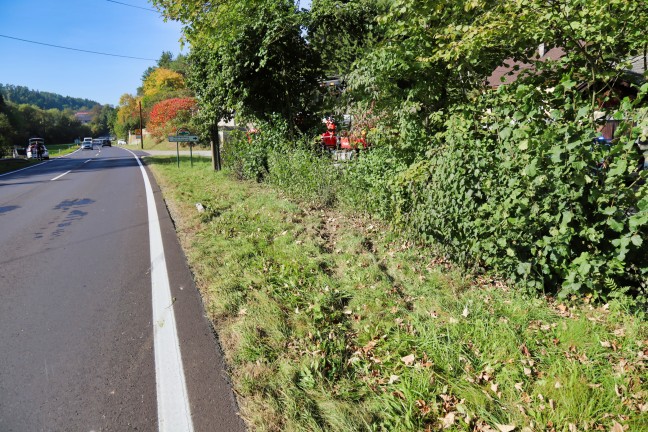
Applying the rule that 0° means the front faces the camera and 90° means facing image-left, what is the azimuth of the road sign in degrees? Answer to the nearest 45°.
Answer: approximately 0°

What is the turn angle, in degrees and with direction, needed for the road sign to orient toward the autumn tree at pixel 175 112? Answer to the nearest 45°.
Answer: approximately 180°

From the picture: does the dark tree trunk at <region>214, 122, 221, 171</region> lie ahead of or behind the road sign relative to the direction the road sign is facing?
ahead

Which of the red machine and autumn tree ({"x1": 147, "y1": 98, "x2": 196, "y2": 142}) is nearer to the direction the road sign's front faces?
the red machine

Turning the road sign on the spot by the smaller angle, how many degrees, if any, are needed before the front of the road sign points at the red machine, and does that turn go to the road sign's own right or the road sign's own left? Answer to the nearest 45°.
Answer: approximately 90° to the road sign's own left
